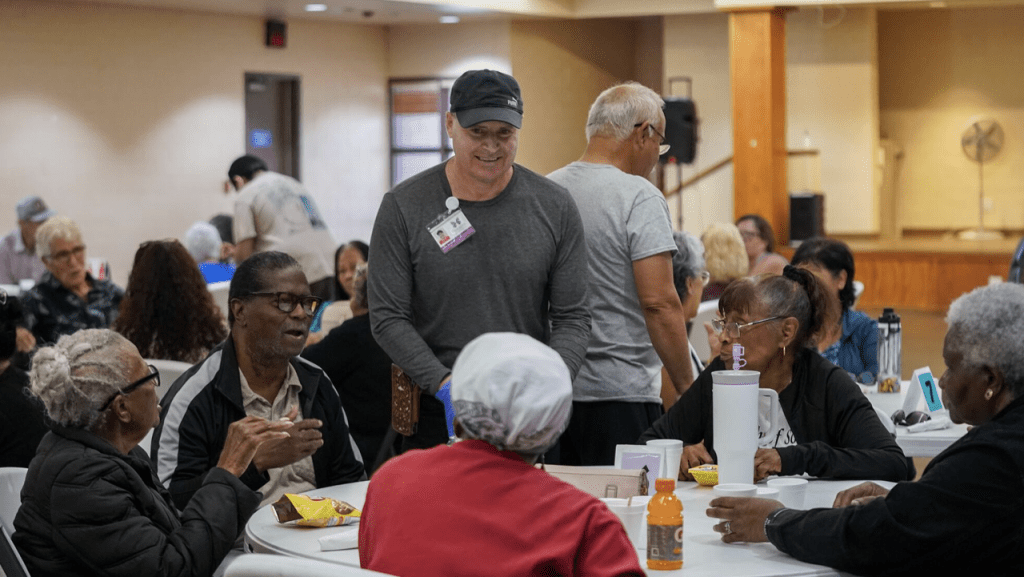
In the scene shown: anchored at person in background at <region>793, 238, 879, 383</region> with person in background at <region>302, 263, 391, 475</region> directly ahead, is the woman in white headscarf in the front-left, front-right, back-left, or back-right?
front-left

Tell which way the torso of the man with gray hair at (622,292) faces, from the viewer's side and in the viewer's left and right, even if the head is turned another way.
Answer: facing away from the viewer and to the right of the viewer

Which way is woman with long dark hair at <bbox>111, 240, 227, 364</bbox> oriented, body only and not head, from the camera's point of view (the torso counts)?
away from the camera

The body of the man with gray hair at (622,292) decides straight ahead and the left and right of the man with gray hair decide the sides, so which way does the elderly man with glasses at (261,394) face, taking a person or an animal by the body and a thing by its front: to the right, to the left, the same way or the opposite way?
to the right

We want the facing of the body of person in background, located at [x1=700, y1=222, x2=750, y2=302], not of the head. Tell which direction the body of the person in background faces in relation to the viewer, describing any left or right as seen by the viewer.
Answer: facing away from the viewer

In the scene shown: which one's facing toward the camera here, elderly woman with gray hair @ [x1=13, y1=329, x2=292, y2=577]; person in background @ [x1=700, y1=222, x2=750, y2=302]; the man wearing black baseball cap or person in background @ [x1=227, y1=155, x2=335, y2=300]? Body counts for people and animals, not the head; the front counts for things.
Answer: the man wearing black baseball cap

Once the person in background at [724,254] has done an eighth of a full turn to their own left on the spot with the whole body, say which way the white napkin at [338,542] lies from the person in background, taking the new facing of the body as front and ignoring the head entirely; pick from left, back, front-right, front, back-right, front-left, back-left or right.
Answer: back-left

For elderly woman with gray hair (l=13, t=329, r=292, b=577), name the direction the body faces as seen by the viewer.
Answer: to the viewer's right

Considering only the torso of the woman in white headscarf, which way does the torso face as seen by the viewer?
away from the camera

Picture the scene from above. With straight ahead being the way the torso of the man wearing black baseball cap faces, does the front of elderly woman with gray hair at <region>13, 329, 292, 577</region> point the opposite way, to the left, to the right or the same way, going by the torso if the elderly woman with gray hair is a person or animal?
to the left

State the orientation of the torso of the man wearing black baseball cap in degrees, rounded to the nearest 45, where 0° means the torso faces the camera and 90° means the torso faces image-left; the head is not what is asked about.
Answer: approximately 0°

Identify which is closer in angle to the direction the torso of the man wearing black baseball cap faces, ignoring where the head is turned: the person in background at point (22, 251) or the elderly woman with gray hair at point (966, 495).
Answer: the elderly woman with gray hair

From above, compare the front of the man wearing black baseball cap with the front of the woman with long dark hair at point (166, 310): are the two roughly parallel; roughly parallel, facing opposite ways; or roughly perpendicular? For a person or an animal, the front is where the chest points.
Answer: roughly parallel, facing opposite ways

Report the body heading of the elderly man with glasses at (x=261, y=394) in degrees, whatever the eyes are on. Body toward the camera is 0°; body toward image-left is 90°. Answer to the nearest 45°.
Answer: approximately 315°

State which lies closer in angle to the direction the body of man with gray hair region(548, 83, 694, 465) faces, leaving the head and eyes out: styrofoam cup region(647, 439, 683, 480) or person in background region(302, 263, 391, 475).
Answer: the person in background

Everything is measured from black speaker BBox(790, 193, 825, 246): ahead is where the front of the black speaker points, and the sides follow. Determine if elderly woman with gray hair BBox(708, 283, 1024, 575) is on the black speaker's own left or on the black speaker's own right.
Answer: on the black speaker's own left

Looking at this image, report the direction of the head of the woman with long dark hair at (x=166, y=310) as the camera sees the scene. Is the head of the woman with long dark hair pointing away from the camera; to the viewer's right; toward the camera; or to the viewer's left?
away from the camera
